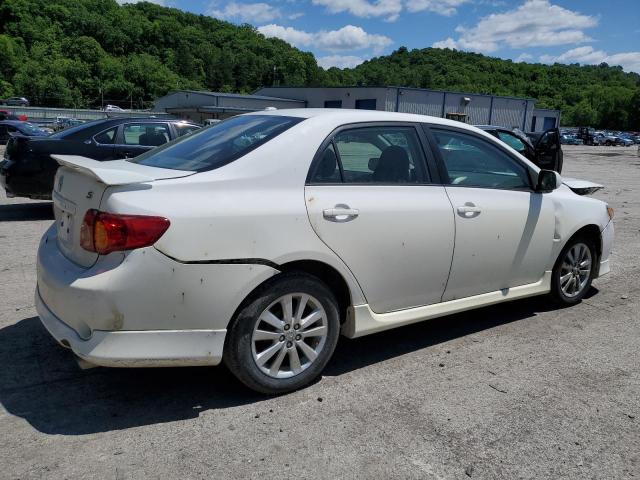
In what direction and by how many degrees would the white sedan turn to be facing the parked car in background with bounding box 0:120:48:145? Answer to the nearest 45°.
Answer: approximately 90° to its left

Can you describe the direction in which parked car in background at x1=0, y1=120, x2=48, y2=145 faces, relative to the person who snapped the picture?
facing to the right of the viewer

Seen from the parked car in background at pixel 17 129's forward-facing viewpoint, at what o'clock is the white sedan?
The white sedan is roughly at 3 o'clock from the parked car in background.

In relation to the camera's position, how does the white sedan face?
facing away from the viewer and to the right of the viewer

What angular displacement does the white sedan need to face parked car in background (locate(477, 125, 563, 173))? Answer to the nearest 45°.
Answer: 0° — it already faces it

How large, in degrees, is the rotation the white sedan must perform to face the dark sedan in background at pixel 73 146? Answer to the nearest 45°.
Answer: approximately 90° to its left
